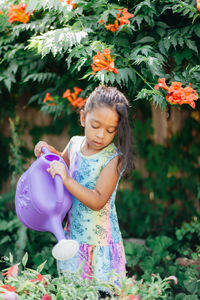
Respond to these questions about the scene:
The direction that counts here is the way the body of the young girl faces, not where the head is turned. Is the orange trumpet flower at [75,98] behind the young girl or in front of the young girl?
behind

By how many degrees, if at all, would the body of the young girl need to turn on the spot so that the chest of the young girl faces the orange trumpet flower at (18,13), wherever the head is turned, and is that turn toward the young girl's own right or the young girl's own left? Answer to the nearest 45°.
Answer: approximately 135° to the young girl's own right

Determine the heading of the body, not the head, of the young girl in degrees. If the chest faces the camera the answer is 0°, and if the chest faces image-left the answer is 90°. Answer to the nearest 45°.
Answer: approximately 45°
